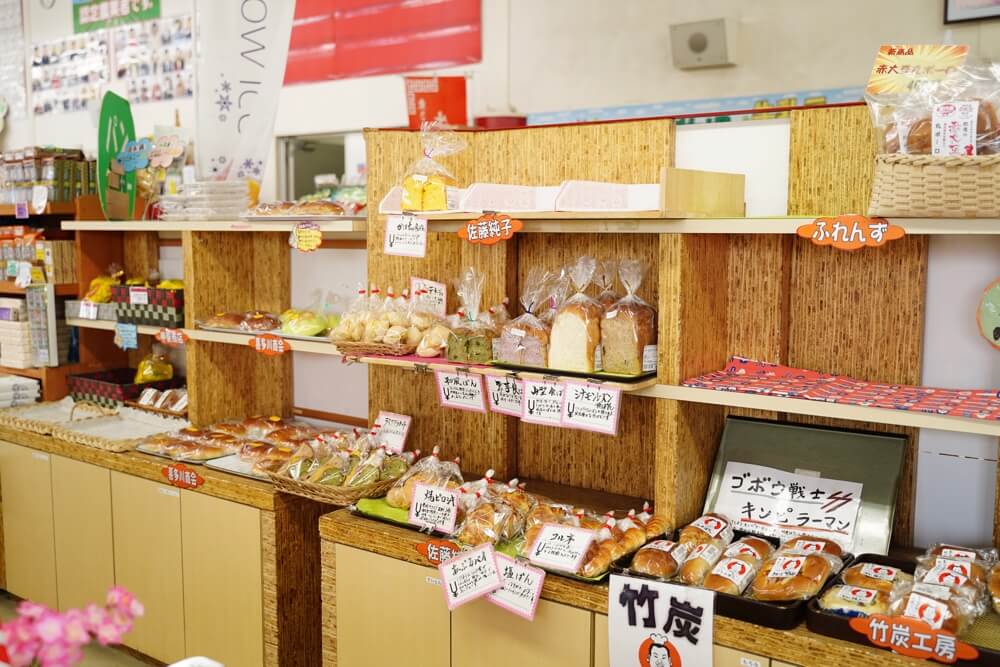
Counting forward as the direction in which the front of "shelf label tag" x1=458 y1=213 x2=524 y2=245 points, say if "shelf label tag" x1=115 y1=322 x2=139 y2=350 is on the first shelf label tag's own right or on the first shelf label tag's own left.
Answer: on the first shelf label tag's own right

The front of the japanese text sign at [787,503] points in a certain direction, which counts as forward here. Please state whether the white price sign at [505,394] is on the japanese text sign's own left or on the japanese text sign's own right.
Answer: on the japanese text sign's own right

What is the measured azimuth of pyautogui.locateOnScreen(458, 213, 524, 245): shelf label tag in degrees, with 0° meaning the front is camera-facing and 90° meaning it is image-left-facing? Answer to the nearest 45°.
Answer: approximately 0°
